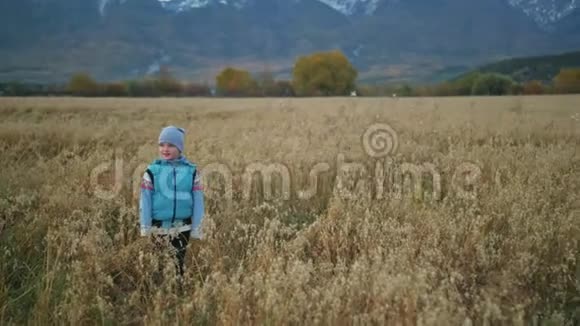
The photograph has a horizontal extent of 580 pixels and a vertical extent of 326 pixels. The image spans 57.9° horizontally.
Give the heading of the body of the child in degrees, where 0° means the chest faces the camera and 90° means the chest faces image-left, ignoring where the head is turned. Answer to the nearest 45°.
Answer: approximately 0°
